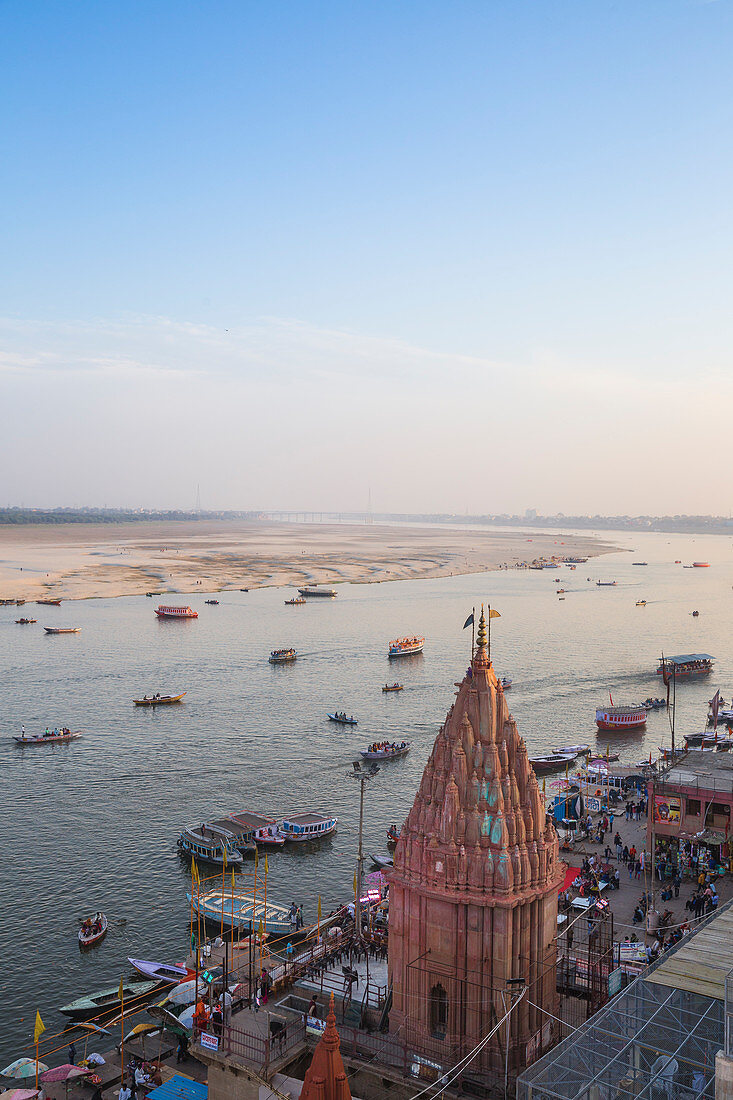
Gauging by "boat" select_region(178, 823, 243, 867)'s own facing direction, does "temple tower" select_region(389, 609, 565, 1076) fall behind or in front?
in front

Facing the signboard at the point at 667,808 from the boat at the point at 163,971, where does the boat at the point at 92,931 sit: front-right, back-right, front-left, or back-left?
back-left

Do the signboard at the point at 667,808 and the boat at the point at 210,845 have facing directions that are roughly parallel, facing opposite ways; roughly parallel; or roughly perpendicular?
roughly perpendicular

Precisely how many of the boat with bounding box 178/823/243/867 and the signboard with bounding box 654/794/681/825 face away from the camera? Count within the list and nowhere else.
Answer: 0

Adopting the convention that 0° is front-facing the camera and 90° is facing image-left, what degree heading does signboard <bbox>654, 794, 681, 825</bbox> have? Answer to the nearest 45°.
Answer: approximately 0°

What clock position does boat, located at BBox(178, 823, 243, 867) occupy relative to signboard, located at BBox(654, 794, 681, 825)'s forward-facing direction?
The boat is roughly at 3 o'clock from the signboard.

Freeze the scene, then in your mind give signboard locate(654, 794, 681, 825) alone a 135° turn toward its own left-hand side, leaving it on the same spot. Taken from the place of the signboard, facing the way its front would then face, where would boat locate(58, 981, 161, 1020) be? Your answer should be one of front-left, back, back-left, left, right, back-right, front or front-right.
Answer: back

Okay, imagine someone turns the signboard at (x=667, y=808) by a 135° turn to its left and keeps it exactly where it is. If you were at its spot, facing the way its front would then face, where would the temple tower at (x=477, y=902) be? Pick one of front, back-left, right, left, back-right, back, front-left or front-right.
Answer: back-right

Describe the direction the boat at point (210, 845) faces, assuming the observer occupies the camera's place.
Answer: facing the viewer and to the right of the viewer

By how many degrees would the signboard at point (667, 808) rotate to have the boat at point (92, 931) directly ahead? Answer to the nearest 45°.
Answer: approximately 45° to its right

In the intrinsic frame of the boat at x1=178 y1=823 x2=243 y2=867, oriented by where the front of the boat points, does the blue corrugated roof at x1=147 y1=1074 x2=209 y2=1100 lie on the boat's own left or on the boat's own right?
on the boat's own right
